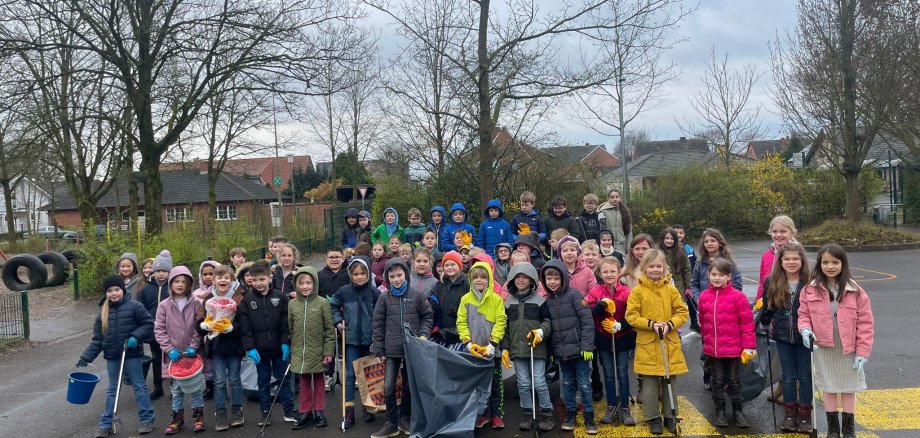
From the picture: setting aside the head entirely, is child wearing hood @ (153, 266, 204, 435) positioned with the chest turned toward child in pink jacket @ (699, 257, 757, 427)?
no

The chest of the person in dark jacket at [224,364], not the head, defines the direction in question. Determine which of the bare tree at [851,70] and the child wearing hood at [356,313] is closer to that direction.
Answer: the child wearing hood

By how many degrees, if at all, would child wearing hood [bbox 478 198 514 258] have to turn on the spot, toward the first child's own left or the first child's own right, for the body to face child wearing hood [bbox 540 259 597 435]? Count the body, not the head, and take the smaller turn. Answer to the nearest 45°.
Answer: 0° — they already face them

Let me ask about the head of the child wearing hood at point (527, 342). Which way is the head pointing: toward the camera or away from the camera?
toward the camera

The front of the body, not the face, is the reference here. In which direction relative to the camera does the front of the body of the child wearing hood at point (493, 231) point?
toward the camera

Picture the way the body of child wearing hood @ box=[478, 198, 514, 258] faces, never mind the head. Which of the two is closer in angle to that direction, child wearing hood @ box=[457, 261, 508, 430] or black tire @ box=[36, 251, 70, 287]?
the child wearing hood

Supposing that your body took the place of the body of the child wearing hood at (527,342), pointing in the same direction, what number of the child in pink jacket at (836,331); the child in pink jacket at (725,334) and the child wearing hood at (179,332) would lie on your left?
2

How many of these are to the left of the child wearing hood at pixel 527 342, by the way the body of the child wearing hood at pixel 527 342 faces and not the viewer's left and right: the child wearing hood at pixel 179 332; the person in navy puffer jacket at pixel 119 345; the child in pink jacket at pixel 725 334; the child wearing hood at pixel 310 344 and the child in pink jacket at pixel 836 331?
2

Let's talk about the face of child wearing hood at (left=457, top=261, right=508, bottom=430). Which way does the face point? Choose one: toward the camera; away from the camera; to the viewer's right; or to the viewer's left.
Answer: toward the camera

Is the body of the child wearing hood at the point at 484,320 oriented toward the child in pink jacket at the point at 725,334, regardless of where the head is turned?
no

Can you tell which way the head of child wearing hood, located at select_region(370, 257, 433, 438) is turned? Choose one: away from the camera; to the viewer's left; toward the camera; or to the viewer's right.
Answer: toward the camera

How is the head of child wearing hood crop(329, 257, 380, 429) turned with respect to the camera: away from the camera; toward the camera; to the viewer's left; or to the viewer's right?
toward the camera

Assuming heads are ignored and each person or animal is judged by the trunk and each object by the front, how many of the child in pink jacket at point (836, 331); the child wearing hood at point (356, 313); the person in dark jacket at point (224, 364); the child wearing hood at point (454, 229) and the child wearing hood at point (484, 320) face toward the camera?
5

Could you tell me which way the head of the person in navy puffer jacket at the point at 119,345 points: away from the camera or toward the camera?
toward the camera

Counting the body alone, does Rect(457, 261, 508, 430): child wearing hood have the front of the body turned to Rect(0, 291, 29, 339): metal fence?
no

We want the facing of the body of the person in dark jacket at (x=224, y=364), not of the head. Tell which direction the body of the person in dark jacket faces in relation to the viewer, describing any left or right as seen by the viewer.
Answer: facing the viewer

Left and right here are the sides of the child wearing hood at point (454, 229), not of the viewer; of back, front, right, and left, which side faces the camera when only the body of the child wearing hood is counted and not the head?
front
